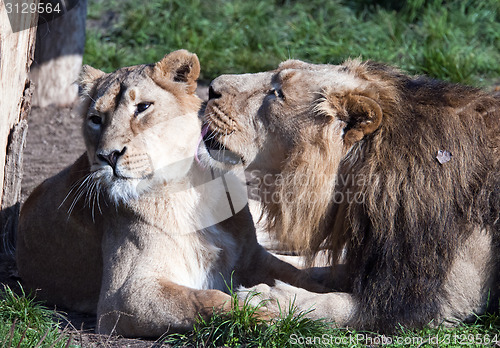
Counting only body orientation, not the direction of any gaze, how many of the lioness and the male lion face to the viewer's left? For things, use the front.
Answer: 1

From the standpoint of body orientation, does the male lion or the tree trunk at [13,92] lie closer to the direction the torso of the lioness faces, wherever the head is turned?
the male lion

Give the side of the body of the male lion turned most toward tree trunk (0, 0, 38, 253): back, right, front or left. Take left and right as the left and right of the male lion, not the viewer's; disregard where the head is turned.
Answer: front

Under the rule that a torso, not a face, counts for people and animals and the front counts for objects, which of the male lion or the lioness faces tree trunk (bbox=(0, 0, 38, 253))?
the male lion

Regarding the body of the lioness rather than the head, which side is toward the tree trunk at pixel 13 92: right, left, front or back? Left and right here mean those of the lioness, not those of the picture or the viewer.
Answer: back

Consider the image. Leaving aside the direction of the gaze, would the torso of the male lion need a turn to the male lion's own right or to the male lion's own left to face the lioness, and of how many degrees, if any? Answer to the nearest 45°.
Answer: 0° — it already faces it

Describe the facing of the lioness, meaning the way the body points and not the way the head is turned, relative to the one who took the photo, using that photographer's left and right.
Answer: facing the viewer and to the right of the viewer

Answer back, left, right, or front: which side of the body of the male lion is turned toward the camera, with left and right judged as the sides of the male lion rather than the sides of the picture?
left
